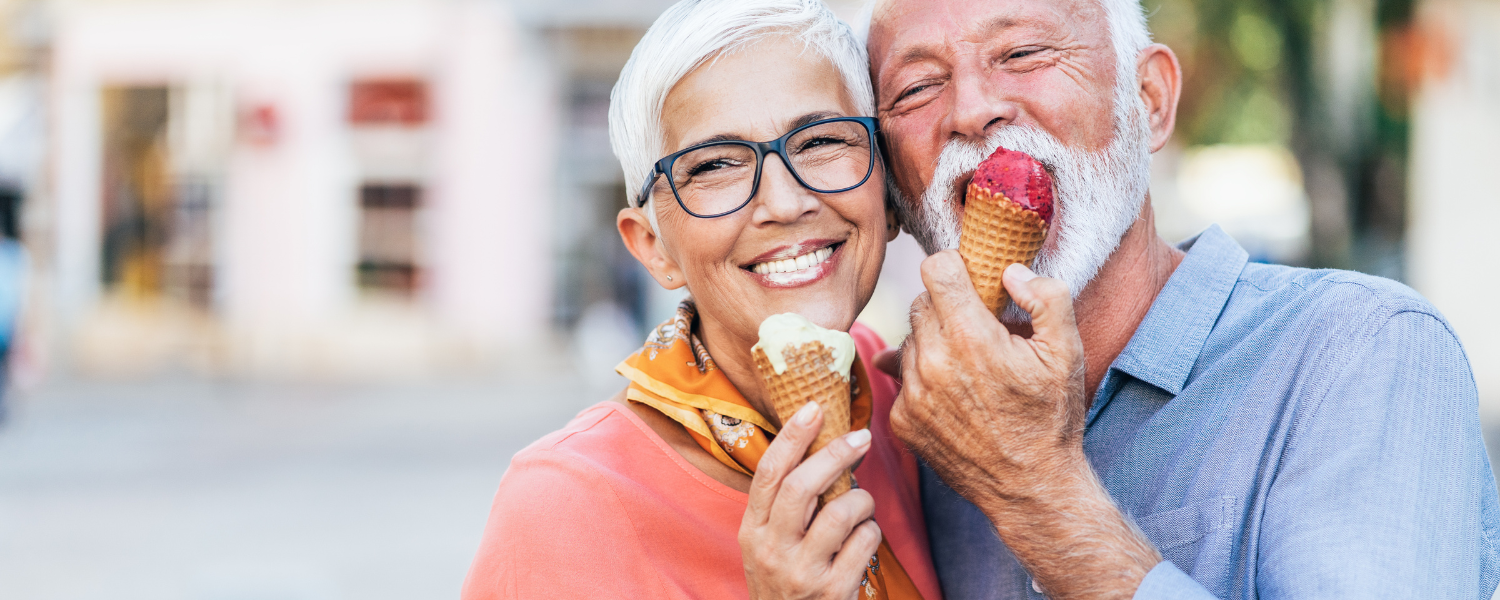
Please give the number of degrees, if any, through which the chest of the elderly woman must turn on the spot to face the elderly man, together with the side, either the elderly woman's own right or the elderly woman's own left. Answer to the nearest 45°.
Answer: approximately 45° to the elderly woman's own left

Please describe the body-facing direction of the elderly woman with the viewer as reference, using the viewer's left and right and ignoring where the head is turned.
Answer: facing the viewer and to the right of the viewer

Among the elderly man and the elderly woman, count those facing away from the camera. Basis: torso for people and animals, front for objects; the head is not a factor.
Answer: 0

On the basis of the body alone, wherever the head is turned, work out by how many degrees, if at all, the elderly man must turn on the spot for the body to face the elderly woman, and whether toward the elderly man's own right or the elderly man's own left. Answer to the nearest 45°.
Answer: approximately 45° to the elderly man's own right

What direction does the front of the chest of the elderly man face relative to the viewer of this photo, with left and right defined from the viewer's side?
facing the viewer and to the left of the viewer

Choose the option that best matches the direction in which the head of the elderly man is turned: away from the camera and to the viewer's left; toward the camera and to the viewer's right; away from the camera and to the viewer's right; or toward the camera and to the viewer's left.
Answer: toward the camera and to the viewer's left
